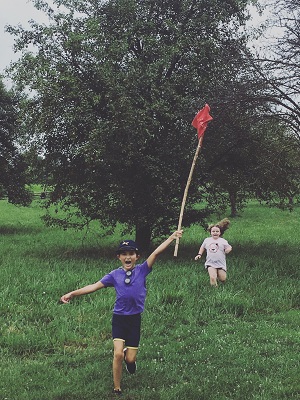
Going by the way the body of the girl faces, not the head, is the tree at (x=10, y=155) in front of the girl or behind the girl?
behind

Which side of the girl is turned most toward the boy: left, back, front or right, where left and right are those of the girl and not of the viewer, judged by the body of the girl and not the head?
front

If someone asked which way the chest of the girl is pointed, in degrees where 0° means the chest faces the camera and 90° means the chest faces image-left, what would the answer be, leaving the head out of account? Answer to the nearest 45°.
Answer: approximately 0°

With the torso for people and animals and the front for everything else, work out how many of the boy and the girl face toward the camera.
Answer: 2

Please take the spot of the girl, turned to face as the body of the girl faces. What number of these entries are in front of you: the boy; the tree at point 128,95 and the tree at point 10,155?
1

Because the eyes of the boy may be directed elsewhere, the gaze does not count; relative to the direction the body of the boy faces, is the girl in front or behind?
behind

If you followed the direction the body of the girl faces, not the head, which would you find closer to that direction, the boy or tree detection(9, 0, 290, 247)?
the boy

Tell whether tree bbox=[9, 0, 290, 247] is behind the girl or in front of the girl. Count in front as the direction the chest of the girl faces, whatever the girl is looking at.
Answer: behind

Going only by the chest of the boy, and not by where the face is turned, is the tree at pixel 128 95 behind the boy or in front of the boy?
behind
